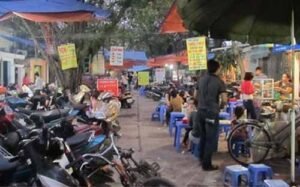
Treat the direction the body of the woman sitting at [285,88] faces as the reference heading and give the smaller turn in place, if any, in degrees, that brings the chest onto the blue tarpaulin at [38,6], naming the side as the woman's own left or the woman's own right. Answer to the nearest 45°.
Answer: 0° — they already face it

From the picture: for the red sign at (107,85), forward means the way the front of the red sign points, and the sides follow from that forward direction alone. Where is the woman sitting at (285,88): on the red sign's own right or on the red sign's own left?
on the red sign's own left

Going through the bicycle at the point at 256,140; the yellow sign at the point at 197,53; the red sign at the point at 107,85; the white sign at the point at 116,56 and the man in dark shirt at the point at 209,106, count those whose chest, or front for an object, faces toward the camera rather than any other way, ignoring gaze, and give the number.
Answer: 3

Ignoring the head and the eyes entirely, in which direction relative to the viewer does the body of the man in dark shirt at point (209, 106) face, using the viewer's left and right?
facing away from the viewer and to the right of the viewer

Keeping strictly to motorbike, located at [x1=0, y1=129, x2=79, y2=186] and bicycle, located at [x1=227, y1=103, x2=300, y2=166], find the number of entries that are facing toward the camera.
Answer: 0

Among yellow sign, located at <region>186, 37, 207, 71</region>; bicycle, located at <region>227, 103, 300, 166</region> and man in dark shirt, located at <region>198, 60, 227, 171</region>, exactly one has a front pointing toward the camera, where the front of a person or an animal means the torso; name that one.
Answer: the yellow sign

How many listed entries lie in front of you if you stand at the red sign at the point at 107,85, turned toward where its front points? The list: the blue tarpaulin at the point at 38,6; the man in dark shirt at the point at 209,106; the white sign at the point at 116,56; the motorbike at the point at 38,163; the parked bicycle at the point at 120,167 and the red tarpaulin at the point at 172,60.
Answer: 4
